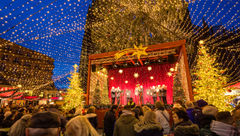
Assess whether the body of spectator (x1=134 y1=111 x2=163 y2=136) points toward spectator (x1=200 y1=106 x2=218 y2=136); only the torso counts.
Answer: no

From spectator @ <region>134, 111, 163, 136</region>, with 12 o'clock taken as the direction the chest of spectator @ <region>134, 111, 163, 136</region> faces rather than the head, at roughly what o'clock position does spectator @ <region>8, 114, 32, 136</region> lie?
spectator @ <region>8, 114, 32, 136</region> is roughly at 9 o'clock from spectator @ <region>134, 111, 163, 136</region>.

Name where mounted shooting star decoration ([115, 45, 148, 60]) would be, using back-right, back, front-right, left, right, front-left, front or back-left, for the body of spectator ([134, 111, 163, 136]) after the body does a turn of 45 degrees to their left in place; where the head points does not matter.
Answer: front-right

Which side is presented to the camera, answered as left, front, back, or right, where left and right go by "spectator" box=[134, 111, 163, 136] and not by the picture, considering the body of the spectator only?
back

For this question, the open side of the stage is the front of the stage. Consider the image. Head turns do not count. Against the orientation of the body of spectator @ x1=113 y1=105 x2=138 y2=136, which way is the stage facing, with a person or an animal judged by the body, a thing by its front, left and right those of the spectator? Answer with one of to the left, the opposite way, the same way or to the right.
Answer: the opposite way

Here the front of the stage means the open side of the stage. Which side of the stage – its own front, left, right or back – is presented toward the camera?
front

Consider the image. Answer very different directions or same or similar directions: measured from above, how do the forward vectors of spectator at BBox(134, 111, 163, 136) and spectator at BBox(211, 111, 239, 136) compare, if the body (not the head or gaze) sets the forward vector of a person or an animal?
same or similar directions

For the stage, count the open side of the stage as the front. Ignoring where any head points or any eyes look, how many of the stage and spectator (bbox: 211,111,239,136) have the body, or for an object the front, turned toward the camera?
1

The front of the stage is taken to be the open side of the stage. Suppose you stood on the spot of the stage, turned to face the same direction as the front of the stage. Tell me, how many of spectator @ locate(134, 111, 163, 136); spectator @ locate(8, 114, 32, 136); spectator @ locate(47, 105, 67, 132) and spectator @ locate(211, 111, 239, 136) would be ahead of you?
4

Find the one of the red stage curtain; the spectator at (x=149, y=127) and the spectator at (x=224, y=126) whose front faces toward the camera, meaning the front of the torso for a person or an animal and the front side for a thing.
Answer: the red stage curtain

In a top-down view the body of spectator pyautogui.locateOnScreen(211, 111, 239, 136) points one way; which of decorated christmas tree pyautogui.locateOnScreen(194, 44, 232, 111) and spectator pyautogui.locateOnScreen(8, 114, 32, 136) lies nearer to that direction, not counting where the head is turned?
the decorated christmas tree

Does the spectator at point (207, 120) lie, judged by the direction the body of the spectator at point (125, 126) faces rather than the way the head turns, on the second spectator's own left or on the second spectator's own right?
on the second spectator's own right

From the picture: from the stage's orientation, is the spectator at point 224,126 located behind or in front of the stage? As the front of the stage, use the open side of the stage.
in front

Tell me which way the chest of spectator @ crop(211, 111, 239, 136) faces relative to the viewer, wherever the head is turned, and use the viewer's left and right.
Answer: facing away from the viewer

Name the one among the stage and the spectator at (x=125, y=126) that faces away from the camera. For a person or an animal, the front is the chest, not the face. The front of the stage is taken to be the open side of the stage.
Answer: the spectator

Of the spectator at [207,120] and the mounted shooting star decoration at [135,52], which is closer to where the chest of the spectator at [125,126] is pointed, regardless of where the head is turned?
the mounted shooting star decoration

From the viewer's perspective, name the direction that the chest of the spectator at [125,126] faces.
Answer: away from the camera
